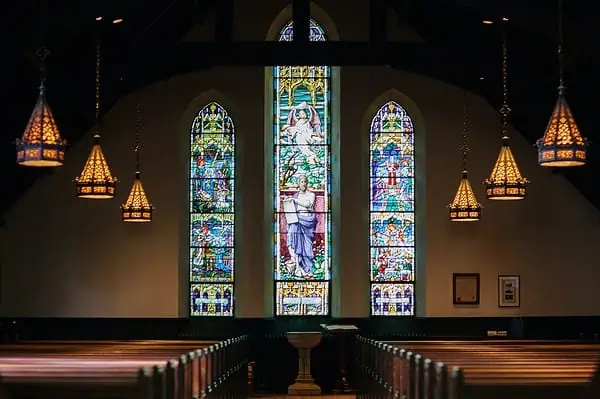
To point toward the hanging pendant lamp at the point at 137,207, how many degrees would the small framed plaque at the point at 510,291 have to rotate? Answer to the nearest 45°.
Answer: approximately 45° to its right

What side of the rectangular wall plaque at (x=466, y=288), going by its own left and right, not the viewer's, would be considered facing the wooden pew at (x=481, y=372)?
front

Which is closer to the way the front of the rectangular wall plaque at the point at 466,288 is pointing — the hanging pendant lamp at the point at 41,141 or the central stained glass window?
the hanging pendant lamp

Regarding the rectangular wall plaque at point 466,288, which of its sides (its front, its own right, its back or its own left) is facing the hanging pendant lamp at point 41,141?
front

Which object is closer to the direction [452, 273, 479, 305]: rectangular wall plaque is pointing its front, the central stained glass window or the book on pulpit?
the book on pulpit

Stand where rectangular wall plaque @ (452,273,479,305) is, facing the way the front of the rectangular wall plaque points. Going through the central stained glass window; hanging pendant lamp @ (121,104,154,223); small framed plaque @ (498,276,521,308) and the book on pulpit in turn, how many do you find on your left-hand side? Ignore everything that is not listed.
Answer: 1

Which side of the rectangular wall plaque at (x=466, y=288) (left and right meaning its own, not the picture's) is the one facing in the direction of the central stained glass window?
right

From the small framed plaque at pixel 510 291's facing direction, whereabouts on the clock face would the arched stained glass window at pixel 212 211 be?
The arched stained glass window is roughly at 3 o'clock from the small framed plaque.

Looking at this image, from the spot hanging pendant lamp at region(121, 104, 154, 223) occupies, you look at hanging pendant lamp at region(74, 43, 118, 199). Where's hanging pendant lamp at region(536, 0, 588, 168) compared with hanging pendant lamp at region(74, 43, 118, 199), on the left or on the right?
left

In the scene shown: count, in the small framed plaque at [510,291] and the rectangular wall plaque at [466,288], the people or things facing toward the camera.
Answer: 2

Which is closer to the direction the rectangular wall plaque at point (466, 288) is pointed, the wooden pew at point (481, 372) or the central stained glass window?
the wooden pew

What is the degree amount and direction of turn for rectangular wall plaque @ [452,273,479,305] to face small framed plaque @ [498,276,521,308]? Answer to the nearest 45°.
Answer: approximately 90° to its left

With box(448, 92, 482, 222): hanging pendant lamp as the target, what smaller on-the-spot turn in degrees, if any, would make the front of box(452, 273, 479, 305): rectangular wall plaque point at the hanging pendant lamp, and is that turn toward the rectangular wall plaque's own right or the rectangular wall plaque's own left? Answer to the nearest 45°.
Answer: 0° — it already faces it

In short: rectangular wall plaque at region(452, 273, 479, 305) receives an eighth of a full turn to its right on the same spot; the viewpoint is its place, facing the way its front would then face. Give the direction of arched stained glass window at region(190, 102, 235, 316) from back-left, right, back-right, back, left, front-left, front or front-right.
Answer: front-right

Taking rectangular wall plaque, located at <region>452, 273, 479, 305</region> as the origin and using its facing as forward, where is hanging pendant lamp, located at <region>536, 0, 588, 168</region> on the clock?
The hanging pendant lamp is roughly at 12 o'clock from the rectangular wall plaque.
